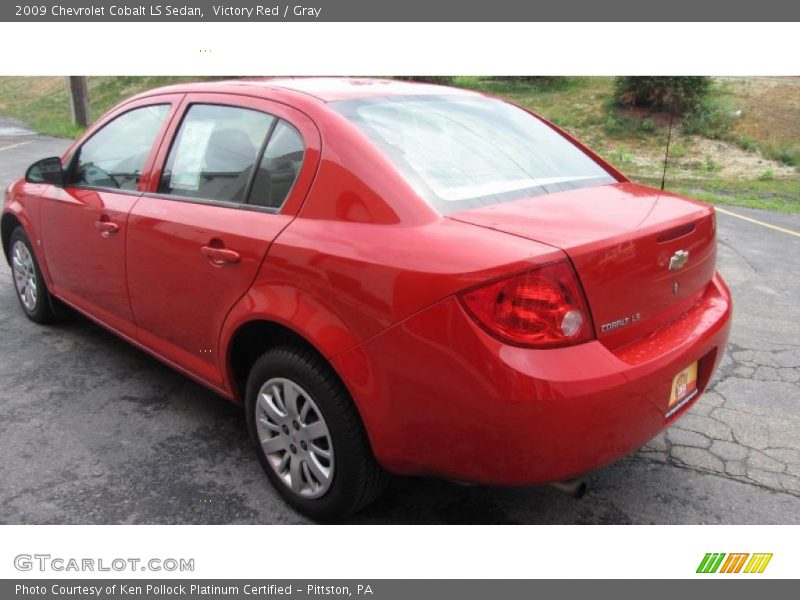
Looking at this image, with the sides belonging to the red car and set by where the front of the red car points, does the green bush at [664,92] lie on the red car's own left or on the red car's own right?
on the red car's own right

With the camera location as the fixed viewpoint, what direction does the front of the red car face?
facing away from the viewer and to the left of the viewer
